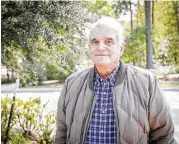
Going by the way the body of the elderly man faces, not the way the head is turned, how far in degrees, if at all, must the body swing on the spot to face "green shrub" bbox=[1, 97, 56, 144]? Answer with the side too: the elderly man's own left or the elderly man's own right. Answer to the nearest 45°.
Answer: approximately 135° to the elderly man's own right

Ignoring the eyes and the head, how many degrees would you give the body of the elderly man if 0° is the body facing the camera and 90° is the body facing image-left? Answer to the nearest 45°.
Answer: approximately 0°
